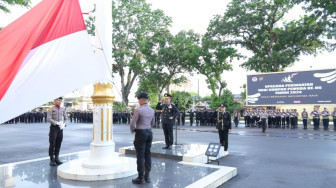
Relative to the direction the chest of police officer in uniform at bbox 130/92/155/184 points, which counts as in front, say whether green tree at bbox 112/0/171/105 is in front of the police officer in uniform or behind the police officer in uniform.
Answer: in front

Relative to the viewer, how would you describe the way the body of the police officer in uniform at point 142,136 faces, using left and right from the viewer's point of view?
facing away from the viewer and to the left of the viewer

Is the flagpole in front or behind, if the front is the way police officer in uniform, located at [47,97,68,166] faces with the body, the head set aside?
in front

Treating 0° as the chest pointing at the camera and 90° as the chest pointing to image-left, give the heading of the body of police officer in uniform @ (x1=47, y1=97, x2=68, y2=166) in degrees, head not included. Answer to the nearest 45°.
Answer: approximately 315°

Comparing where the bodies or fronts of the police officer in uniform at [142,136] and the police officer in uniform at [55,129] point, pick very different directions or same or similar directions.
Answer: very different directions

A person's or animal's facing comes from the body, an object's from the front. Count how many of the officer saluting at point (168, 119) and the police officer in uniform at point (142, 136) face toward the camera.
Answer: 1

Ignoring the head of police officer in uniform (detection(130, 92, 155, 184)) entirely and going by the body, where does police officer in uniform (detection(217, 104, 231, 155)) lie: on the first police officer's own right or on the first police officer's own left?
on the first police officer's own right

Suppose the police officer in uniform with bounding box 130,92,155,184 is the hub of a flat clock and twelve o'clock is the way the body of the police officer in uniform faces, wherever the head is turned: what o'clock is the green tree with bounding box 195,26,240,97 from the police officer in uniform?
The green tree is roughly at 2 o'clock from the police officer in uniform.

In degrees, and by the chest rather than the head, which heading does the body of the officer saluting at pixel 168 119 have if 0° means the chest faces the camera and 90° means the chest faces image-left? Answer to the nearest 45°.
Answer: approximately 0°

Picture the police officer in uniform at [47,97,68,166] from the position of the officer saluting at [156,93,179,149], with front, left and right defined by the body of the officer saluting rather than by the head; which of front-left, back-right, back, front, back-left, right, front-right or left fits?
front-right

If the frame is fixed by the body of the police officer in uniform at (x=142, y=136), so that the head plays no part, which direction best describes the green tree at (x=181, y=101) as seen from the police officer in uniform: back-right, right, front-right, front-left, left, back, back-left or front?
front-right

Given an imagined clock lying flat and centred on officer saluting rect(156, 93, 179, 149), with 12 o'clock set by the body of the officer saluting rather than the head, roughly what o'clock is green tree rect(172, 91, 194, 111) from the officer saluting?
The green tree is roughly at 6 o'clock from the officer saluting.

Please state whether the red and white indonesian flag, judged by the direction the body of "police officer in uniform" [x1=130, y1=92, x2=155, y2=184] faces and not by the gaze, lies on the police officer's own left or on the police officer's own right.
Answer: on the police officer's own left
